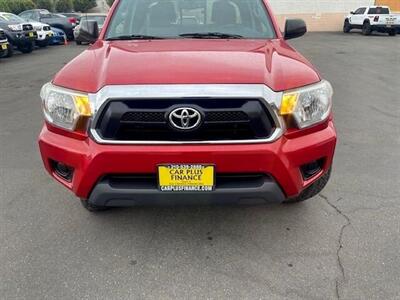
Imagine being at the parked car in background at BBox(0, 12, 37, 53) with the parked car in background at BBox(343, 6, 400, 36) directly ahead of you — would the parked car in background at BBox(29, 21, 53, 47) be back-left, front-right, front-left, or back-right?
front-left

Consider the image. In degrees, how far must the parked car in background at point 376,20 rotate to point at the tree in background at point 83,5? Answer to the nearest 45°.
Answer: approximately 45° to its left

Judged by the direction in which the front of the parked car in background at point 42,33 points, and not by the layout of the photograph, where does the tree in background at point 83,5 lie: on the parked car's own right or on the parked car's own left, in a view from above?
on the parked car's own left

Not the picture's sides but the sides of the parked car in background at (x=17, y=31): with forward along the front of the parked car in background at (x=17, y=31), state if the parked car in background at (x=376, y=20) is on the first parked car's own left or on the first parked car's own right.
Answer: on the first parked car's own left

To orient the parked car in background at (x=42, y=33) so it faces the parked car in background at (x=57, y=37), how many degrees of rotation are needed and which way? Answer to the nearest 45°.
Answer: approximately 135° to its left

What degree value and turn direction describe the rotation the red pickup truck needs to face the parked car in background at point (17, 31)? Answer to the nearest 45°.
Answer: approximately 135° to its right

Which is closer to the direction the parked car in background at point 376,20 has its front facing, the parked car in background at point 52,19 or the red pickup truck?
the parked car in background

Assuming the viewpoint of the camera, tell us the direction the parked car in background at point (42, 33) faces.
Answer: facing the viewer and to the right of the viewer

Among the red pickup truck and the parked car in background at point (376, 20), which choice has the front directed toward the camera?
the red pickup truck

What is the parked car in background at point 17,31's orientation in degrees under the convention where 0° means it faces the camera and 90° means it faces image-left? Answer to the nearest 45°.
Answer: approximately 315°

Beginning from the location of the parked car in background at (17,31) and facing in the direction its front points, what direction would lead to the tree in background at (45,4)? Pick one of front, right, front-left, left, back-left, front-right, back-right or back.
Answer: back-left

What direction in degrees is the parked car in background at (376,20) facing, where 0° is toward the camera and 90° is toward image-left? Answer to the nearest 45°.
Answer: approximately 135°

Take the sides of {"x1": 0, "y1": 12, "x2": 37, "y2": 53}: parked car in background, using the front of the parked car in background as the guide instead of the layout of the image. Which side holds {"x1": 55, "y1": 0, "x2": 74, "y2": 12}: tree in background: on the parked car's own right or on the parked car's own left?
on the parked car's own left

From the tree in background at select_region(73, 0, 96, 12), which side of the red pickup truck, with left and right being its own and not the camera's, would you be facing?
back

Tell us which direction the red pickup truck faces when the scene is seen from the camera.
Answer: facing the viewer

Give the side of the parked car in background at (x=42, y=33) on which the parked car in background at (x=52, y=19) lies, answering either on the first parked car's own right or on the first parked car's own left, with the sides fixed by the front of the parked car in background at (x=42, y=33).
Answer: on the first parked car's own left
